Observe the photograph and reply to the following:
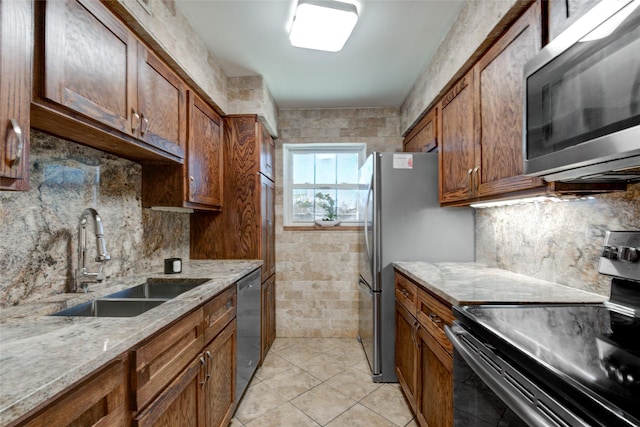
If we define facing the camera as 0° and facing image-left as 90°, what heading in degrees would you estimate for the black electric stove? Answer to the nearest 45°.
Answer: approximately 45°

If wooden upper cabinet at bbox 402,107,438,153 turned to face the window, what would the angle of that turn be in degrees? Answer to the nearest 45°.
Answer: approximately 45° to its right

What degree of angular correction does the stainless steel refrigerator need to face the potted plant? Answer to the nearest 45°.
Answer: approximately 45° to its right

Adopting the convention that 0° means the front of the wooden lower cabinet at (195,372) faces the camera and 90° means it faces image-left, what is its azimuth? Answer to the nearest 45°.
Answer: approximately 315°

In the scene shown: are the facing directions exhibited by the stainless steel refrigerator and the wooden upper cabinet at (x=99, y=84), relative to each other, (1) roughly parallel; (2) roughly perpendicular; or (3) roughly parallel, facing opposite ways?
roughly parallel, facing opposite ways

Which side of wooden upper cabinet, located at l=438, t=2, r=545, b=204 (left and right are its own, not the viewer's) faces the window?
right

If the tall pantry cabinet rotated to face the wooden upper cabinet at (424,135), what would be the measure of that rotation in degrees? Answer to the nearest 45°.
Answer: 0° — it already faces it

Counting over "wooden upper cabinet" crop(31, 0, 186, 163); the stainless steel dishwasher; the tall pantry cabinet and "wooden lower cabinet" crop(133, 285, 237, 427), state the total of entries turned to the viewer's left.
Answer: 0

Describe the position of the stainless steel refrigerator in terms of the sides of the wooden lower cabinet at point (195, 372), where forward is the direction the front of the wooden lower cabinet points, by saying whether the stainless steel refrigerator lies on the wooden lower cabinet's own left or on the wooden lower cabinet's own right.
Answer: on the wooden lower cabinet's own left

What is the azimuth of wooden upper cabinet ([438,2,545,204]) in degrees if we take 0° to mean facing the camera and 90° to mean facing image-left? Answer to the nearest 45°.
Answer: approximately 45°

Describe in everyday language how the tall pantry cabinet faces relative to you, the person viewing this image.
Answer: facing to the right of the viewer

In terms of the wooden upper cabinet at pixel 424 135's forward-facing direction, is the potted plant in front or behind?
in front

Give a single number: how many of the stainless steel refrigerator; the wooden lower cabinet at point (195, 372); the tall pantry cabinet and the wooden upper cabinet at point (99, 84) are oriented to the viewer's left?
1

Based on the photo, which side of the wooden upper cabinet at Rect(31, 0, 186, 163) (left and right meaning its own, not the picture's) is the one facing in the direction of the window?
left

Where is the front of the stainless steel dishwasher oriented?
to the viewer's right

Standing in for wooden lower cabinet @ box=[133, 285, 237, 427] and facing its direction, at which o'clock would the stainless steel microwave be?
The stainless steel microwave is roughly at 12 o'clock from the wooden lower cabinet.

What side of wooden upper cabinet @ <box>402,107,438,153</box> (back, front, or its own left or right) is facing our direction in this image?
left
